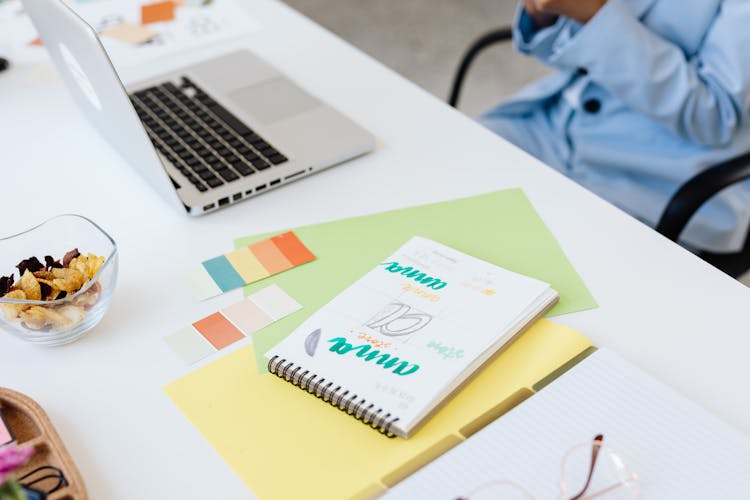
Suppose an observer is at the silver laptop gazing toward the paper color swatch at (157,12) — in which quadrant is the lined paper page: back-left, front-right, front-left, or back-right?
back-right

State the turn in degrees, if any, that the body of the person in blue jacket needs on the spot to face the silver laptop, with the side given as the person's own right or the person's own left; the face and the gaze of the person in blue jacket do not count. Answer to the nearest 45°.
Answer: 0° — they already face it

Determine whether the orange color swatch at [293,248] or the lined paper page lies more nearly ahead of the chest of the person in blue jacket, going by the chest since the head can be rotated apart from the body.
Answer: the orange color swatch

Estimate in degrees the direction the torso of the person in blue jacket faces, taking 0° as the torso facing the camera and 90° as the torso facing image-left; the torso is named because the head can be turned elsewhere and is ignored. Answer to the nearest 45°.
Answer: approximately 45°

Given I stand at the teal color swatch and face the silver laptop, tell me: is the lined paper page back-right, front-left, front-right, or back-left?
back-right
